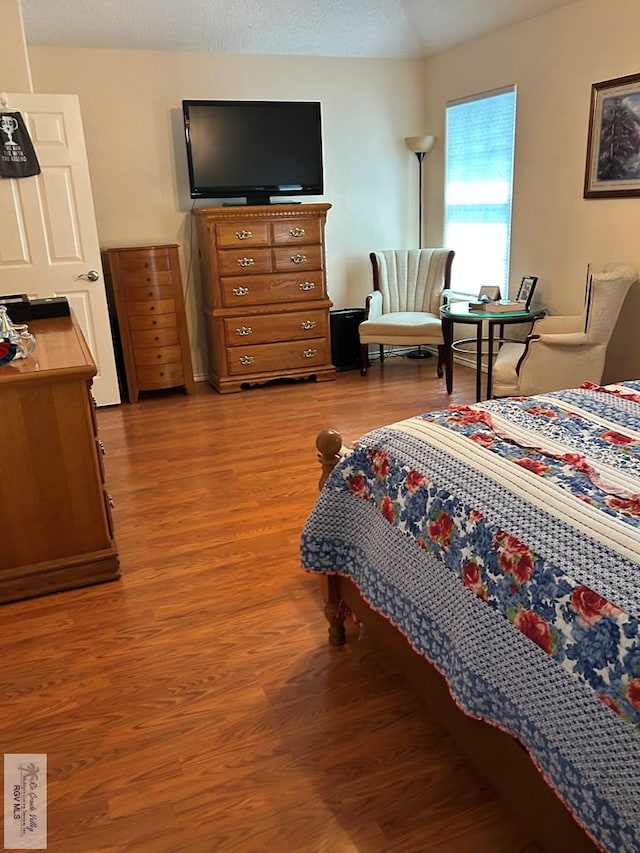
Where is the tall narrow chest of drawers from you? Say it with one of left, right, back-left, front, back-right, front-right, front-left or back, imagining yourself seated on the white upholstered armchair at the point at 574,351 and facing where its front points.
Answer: front

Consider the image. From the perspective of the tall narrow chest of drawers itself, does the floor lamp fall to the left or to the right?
on its left

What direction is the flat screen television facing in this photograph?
toward the camera

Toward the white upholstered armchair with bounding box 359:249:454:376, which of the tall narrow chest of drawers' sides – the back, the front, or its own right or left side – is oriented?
left

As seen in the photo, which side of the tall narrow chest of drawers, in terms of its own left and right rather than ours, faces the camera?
front

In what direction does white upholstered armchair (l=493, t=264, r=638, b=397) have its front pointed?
to the viewer's left

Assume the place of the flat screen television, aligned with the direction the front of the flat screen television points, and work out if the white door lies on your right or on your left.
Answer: on your right

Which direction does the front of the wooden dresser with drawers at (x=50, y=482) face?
to the viewer's right

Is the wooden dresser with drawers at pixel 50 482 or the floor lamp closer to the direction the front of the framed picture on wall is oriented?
the wooden dresser with drawers

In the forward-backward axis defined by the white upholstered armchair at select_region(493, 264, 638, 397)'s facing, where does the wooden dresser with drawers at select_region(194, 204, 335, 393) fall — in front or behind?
in front

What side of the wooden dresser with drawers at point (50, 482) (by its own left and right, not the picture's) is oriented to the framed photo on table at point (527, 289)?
front

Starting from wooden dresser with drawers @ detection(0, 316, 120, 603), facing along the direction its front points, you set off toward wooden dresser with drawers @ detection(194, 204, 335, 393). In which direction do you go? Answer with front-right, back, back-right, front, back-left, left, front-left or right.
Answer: front-left

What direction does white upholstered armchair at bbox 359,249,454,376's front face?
toward the camera

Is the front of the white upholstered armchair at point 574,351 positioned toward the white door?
yes
